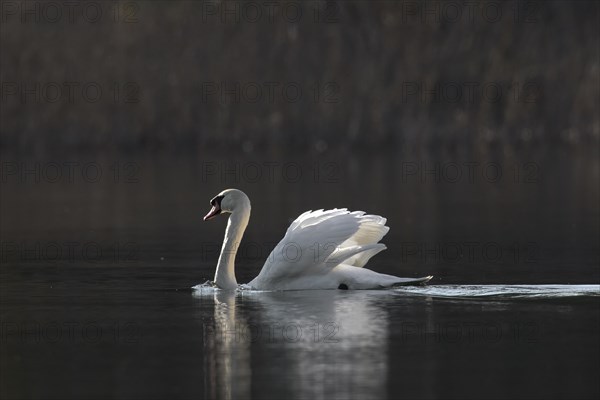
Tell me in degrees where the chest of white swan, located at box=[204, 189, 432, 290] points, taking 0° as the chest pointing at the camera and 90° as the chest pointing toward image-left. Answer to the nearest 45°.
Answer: approximately 90°
